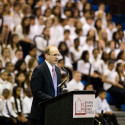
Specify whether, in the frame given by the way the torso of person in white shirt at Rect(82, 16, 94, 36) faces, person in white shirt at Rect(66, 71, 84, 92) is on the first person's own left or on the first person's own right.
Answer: on the first person's own right

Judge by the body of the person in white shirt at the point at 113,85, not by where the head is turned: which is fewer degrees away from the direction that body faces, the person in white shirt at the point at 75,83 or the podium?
the podium

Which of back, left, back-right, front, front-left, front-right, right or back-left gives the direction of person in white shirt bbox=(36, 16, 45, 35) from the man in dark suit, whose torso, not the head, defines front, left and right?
back-left

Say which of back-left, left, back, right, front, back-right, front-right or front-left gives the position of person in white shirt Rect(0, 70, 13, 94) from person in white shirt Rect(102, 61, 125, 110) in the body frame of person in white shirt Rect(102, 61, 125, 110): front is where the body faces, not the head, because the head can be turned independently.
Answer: right

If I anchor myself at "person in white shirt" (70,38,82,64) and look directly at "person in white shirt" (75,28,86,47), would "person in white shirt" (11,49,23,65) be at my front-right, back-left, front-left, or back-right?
back-left

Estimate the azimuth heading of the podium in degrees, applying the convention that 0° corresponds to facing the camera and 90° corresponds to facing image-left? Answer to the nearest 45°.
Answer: approximately 315°

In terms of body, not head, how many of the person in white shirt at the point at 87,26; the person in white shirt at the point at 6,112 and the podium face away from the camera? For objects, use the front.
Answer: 0

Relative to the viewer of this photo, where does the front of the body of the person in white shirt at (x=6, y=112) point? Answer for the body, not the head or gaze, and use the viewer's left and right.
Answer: facing the viewer and to the right of the viewer

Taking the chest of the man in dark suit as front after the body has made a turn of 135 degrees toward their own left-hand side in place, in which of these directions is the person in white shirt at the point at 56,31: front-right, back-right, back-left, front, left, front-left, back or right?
front

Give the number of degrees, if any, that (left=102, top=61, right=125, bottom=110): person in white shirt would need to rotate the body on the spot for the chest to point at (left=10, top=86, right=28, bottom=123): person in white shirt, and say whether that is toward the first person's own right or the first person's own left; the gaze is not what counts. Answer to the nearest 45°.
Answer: approximately 90° to the first person's own right

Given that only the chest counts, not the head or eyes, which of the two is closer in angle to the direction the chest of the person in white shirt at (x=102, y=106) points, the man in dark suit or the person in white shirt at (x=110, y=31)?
the man in dark suit
